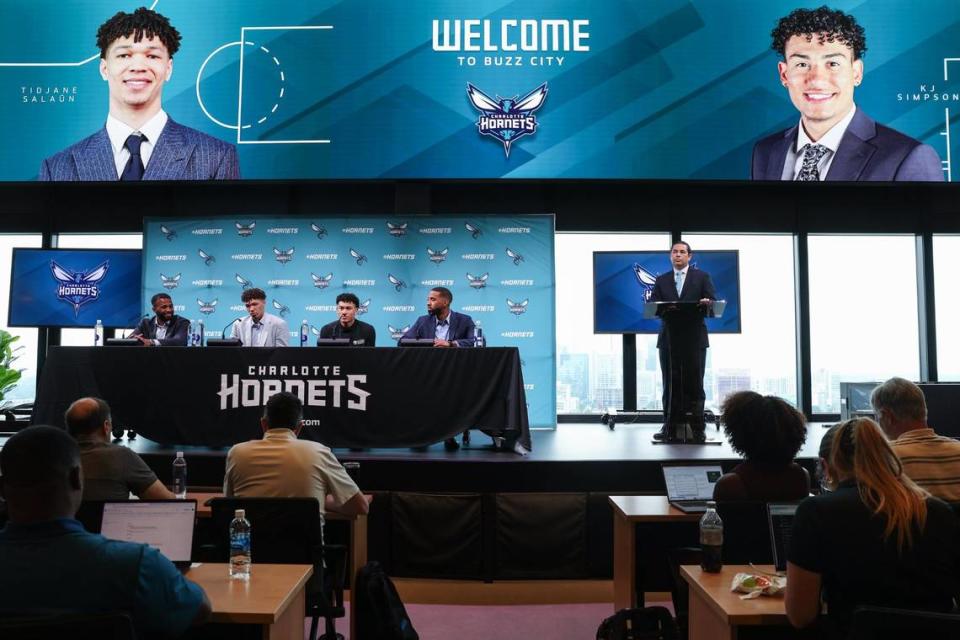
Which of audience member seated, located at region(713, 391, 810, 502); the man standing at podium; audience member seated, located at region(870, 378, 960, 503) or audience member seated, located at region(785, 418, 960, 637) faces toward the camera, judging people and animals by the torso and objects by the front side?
the man standing at podium

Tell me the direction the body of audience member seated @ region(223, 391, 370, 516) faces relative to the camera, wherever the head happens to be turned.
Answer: away from the camera

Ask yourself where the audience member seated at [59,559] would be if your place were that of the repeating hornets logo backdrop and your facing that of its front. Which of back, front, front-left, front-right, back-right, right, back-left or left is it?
front

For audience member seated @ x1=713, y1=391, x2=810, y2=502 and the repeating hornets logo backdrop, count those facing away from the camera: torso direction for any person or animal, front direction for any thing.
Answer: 1

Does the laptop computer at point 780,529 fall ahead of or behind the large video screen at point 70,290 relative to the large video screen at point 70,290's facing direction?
ahead

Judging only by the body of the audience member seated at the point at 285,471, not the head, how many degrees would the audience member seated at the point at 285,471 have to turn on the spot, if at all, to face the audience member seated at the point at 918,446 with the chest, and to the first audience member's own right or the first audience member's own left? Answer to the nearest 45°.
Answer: approximately 135° to the first audience member's own right

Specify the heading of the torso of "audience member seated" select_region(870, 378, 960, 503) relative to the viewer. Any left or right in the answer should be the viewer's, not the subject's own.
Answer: facing away from the viewer and to the left of the viewer

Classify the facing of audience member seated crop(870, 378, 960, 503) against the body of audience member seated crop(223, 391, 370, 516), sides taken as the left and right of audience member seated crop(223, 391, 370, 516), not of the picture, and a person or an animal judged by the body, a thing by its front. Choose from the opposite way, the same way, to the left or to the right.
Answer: the same way

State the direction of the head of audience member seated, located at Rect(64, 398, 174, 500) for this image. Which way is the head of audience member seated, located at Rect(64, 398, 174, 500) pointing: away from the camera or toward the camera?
away from the camera

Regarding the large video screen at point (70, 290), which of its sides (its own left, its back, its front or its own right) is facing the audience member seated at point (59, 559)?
front

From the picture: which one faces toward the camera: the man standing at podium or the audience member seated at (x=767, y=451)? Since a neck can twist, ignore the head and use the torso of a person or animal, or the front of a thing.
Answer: the man standing at podium

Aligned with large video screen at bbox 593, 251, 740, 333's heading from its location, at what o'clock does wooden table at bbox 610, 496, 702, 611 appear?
The wooden table is roughly at 12 o'clock from the large video screen.

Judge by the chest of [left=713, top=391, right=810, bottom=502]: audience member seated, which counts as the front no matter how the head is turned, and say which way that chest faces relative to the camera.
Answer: away from the camera

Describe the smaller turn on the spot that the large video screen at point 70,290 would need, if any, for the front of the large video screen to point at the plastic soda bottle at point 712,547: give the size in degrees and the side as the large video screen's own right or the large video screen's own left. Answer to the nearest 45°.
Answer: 0° — it already faces it

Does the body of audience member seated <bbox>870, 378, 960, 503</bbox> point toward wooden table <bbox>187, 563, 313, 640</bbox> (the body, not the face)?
no

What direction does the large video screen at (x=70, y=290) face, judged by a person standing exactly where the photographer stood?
facing the viewer

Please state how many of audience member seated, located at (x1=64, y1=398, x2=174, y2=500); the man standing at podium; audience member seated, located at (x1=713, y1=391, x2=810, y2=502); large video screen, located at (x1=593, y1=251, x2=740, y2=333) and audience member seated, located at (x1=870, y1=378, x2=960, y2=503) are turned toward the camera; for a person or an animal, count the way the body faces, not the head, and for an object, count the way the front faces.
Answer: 2

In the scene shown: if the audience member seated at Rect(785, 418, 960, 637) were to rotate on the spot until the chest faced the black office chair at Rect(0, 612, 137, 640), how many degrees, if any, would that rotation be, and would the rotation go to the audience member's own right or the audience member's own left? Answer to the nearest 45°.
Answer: approximately 90° to the audience member's own left

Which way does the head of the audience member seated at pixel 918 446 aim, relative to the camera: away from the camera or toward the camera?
away from the camera
